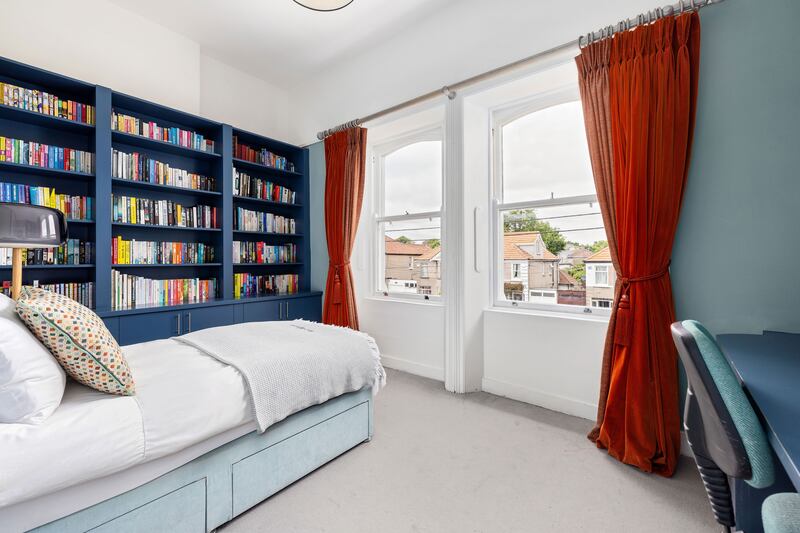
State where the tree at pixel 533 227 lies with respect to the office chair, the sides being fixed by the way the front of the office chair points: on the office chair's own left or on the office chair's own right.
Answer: on the office chair's own left

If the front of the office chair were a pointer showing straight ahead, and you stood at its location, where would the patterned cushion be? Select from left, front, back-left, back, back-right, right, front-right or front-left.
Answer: back-right

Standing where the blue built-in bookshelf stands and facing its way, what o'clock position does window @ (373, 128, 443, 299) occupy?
The window is roughly at 11 o'clock from the blue built-in bookshelf.

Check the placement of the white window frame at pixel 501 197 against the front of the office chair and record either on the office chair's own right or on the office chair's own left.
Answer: on the office chair's own left

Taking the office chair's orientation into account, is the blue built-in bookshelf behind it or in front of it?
behind

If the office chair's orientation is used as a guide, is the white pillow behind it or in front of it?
behind

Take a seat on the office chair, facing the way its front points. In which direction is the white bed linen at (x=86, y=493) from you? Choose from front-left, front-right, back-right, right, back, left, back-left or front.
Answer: back-right

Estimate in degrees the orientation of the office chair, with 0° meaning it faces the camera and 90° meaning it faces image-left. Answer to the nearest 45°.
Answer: approximately 270°

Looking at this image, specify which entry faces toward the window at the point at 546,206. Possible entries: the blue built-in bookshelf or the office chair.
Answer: the blue built-in bookshelf

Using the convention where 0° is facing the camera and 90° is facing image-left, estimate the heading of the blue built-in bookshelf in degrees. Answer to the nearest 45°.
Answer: approximately 315°

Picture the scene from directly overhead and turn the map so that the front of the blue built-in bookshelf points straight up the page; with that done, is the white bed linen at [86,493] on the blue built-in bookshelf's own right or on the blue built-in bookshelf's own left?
on the blue built-in bookshelf's own right

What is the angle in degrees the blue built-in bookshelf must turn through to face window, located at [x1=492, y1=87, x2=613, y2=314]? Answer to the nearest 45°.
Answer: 0° — it already faces it
